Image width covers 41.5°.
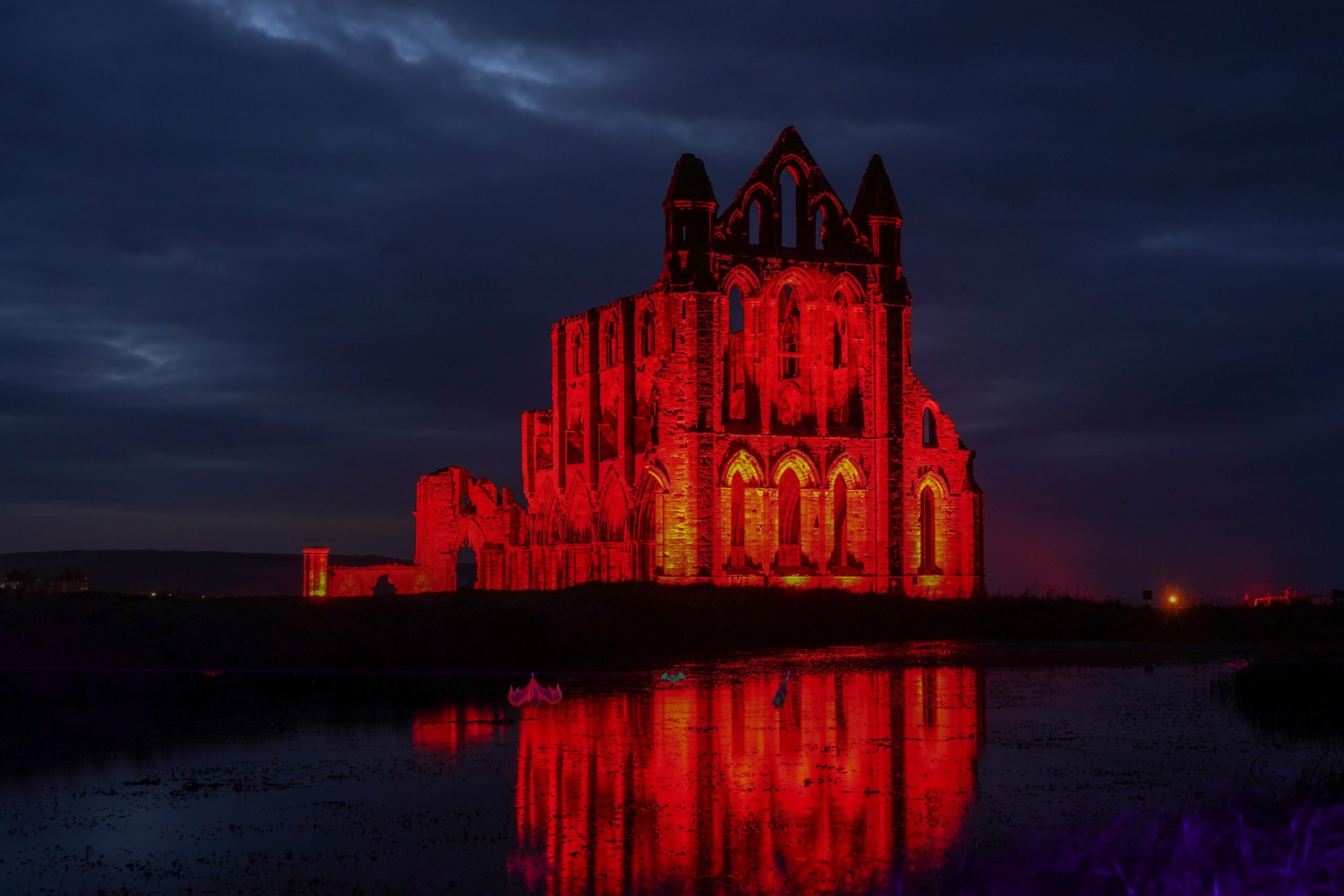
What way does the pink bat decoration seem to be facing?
toward the camera
